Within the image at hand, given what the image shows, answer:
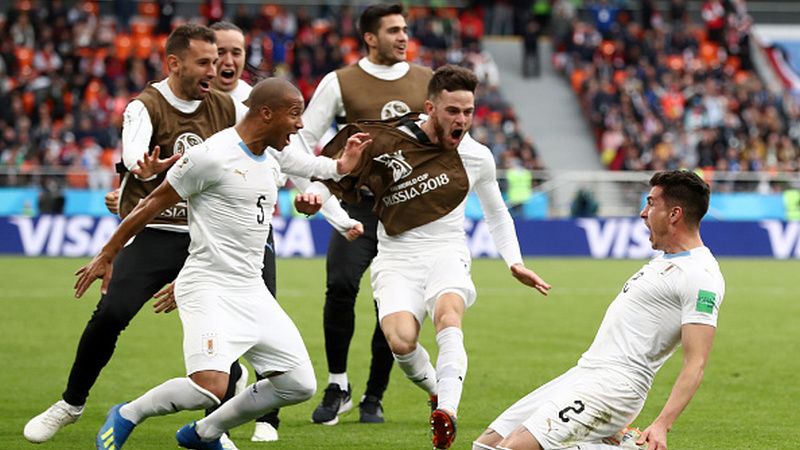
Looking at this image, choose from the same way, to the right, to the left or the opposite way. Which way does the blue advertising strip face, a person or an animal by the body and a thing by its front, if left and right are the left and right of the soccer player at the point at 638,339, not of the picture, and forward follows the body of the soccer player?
to the left

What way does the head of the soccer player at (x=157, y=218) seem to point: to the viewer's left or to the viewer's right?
to the viewer's right

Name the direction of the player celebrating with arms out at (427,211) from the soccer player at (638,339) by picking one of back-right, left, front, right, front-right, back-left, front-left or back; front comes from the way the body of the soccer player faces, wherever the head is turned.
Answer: front-right

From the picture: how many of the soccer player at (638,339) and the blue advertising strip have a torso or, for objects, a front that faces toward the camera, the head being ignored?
1

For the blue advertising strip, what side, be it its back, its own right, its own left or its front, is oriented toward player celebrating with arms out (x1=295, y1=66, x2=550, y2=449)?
front

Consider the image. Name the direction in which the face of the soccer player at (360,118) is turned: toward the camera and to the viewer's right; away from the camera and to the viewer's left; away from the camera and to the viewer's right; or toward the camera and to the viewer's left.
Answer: toward the camera and to the viewer's right

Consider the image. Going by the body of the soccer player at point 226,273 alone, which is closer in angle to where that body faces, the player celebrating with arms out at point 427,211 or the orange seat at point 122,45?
the player celebrating with arms out

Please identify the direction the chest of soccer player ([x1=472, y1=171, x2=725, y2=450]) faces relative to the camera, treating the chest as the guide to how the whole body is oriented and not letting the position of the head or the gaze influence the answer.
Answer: to the viewer's left

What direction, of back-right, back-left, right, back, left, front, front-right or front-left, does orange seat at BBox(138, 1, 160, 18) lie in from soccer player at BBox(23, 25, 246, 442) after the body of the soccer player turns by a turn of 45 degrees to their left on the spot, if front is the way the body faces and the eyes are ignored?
left

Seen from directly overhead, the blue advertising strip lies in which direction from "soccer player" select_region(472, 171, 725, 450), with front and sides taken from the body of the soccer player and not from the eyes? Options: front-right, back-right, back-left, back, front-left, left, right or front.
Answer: right

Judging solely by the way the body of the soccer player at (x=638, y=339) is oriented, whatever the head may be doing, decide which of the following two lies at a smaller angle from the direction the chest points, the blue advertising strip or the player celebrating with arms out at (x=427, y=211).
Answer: the player celebrating with arms out

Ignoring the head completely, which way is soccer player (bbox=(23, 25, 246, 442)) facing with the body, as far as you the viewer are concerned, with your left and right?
facing the viewer and to the right of the viewer
